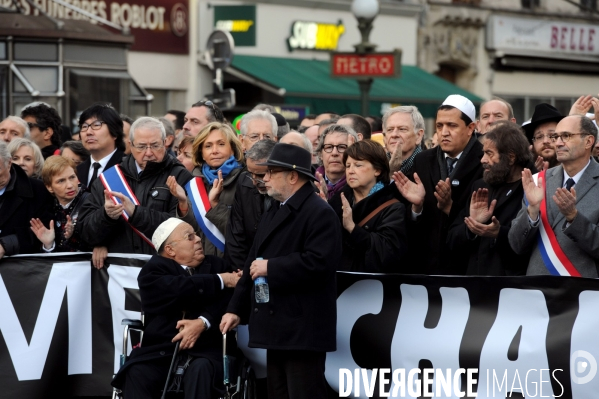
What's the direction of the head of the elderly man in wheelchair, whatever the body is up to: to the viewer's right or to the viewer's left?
to the viewer's right

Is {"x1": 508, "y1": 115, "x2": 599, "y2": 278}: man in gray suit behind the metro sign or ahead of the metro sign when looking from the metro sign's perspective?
ahead

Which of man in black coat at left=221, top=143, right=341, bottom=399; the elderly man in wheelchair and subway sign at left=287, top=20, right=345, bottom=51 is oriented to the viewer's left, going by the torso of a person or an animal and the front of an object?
the man in black coat

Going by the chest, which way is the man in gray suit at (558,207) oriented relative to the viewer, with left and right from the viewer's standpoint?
facing the viewer and to the left of the viewer

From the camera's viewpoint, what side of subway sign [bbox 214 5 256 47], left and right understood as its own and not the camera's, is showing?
front

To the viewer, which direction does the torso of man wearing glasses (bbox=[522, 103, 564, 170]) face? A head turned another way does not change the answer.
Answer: toward the camera

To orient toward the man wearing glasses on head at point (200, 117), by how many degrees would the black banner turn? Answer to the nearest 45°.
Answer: approximately 135° to its right

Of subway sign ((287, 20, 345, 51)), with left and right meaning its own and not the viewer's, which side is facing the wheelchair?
front

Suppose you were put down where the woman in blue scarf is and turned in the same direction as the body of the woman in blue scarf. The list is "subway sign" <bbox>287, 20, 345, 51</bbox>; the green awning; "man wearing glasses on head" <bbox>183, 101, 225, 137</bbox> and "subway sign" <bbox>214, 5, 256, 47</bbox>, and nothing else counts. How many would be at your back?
4

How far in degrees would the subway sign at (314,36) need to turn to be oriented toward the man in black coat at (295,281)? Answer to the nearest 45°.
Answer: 0° — it already faces them
